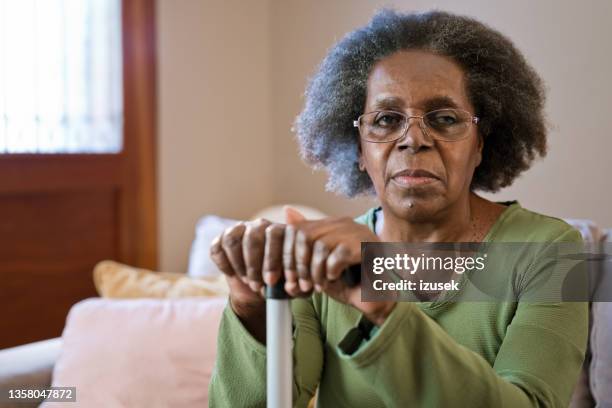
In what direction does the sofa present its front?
toward the camera

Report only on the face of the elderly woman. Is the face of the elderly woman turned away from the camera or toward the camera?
toward the camera

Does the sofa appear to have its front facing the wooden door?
no

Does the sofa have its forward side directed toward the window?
no
